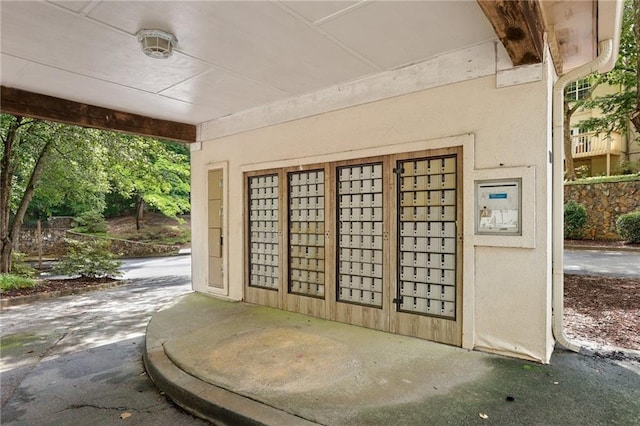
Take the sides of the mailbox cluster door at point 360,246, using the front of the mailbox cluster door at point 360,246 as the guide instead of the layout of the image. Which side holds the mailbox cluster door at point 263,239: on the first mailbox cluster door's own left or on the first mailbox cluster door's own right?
on the first mailbox cluster door's own right

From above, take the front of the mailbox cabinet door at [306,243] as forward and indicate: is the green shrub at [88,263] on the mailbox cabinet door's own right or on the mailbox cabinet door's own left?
on the mailbox cabinet door's own right

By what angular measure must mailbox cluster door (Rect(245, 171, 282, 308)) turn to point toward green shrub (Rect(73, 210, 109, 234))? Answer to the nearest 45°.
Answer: approximately 90° to its right

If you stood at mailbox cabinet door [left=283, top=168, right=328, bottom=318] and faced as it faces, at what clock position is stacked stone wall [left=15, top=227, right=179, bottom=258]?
The stacked stone wall is roughly at 3 o'clock from the mailbox cabinet door.

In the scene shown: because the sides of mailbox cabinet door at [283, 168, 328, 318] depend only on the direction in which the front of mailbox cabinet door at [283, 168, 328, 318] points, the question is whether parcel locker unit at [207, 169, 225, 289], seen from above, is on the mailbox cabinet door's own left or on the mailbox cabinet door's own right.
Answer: on the mailbox cabinet door's own right

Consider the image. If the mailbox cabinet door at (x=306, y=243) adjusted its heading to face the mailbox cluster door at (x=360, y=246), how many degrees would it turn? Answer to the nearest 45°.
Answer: approximately 90° to its left

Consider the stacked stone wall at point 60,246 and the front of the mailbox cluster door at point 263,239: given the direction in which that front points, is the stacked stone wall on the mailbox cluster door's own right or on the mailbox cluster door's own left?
on the mailbox cluster door's own right

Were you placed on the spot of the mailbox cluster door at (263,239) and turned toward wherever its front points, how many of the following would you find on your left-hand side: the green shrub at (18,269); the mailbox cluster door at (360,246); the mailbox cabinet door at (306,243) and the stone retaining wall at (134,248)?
2

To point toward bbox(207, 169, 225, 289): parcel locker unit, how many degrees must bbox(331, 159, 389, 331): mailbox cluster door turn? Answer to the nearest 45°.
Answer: approximately 90° to its right

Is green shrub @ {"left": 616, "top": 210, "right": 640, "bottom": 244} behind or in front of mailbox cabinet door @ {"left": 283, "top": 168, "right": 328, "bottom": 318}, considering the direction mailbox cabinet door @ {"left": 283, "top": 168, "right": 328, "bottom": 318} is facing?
behind

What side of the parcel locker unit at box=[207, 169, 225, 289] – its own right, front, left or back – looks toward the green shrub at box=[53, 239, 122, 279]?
right

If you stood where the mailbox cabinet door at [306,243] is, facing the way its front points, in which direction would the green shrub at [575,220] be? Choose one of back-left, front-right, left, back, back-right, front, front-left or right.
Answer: back

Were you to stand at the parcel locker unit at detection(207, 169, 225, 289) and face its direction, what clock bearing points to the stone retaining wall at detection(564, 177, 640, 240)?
The stone retaining wall is roughly at 7 o'clock from the parcel locker unit.
